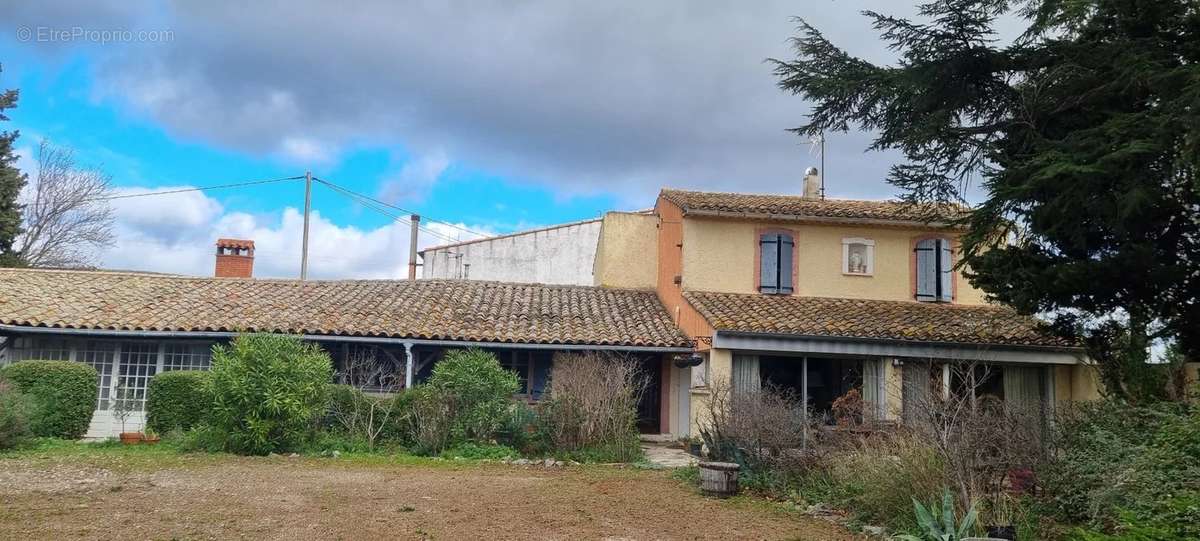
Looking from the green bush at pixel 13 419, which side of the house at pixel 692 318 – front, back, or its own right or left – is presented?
right

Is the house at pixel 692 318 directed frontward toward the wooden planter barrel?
yes

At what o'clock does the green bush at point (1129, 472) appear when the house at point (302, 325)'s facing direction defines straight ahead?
The green bush is roughly at 11 o'clock from the house.

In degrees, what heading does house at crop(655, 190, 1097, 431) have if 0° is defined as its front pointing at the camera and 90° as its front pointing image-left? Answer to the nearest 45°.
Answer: approximately 0°

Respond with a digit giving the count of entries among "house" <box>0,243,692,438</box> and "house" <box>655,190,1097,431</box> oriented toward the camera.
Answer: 2

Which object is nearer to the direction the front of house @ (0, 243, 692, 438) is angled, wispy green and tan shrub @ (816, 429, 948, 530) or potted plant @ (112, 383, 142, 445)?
the wispy green and tan shrub

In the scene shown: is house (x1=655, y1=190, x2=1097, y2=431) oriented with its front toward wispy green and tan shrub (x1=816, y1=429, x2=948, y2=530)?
yes

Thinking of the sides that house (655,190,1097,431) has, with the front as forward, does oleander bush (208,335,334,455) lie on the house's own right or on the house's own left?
on the house's own right

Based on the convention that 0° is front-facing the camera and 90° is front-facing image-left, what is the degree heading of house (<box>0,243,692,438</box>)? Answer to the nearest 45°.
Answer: approximately 0°
